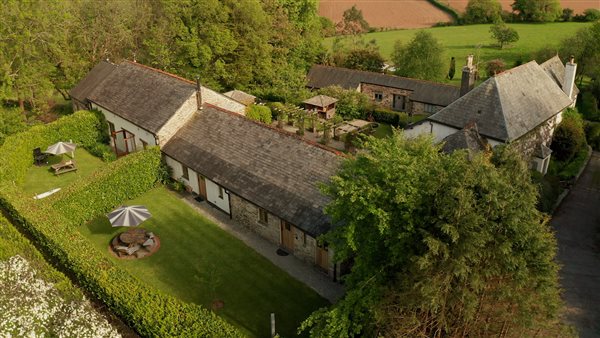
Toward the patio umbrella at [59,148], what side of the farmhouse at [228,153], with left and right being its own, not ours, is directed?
right

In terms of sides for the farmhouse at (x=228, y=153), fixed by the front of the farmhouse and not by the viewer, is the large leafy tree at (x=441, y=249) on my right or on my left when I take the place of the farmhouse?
on my left

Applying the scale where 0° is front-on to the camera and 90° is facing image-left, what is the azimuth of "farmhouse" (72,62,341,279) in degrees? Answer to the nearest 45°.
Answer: approximately 45°

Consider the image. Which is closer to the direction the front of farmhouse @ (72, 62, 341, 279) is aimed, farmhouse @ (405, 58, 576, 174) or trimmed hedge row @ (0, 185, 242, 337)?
the trimmed hedge row

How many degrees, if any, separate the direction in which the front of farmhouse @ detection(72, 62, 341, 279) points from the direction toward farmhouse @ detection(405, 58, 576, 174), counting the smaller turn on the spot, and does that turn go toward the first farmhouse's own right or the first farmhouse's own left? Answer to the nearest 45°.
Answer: approximately 135° to the first farmhouse's own left

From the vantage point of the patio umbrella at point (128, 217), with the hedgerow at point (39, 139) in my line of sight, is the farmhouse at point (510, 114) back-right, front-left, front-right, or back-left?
back-right

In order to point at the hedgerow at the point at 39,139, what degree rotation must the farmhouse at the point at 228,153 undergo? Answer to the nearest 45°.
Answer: approximately 90° to its right

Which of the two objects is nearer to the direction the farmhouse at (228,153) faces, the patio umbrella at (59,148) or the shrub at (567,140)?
the patio umbrella

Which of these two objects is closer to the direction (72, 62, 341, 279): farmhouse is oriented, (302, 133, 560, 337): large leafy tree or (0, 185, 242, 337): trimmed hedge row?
the trimmed hedge row

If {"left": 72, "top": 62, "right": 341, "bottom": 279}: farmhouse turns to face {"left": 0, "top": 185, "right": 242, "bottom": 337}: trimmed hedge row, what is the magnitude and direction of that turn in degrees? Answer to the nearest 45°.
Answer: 0° — it already faces it

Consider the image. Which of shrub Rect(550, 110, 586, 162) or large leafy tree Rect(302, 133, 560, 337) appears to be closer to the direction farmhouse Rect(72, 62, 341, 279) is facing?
the large leafy tree
